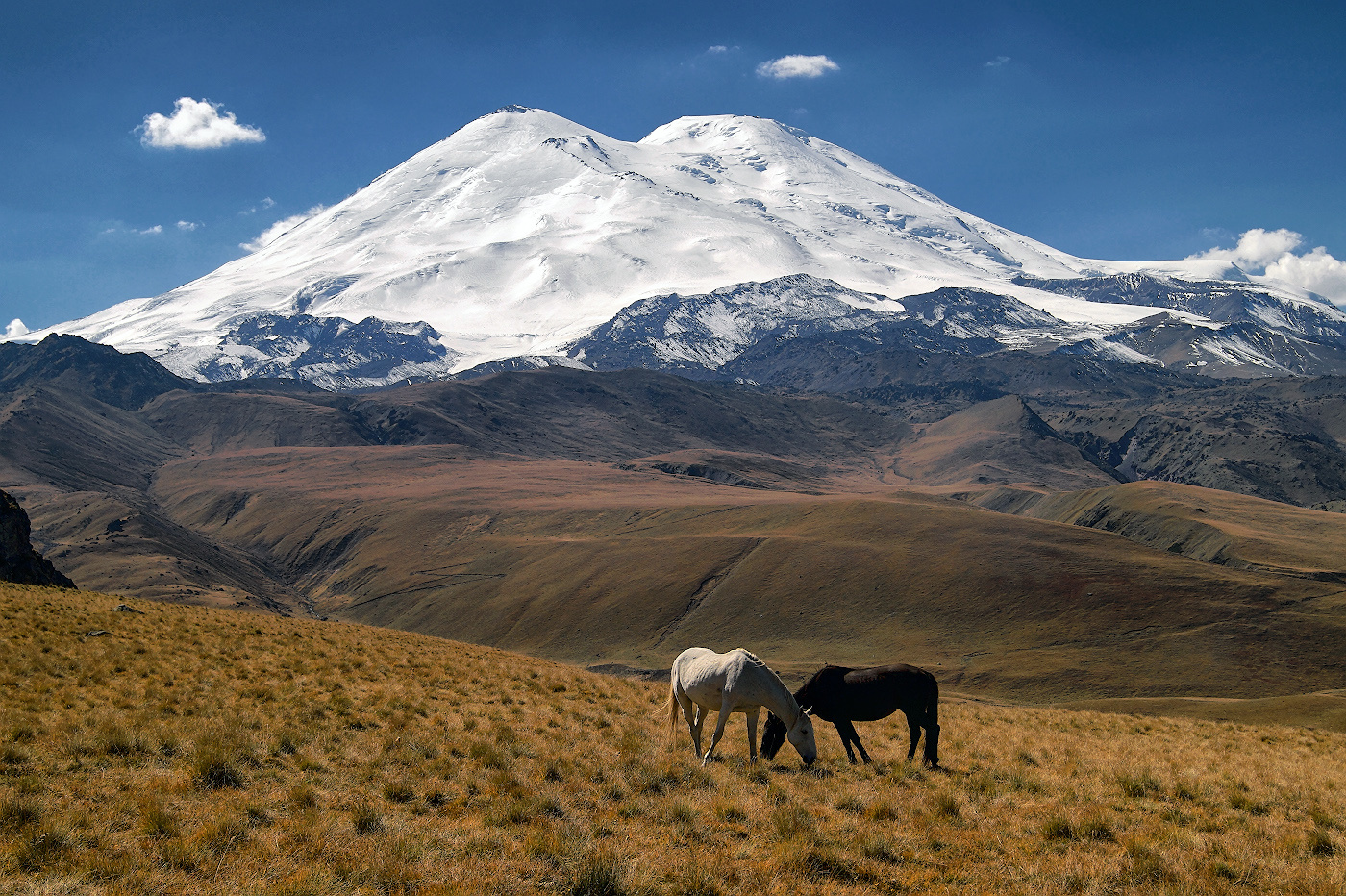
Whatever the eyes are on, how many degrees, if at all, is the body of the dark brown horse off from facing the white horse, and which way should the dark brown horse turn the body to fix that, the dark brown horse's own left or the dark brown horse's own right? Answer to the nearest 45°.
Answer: approximately 45° to the dark brown horse's own left

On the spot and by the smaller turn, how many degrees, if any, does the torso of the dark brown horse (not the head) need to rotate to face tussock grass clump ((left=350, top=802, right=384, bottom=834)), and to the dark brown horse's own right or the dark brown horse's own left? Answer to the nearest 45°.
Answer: approximately 45° to the dark brown horse's own left

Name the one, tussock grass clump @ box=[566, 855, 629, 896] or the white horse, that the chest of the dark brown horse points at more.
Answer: the white horse

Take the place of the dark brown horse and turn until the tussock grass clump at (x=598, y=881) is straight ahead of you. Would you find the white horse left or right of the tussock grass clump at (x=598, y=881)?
right

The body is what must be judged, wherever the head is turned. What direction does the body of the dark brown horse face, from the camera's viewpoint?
to the viewer's left

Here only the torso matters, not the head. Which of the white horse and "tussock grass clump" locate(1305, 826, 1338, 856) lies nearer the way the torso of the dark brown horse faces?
the white horse

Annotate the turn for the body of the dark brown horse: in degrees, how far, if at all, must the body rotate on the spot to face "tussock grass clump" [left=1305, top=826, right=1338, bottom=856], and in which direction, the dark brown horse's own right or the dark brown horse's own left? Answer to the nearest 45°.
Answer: approximately 135° to the dark brown horse's own left

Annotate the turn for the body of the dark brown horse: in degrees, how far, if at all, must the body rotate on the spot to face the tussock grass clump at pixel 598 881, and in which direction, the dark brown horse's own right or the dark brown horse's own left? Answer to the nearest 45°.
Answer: approximately 90° to the dark brown horse's own left
